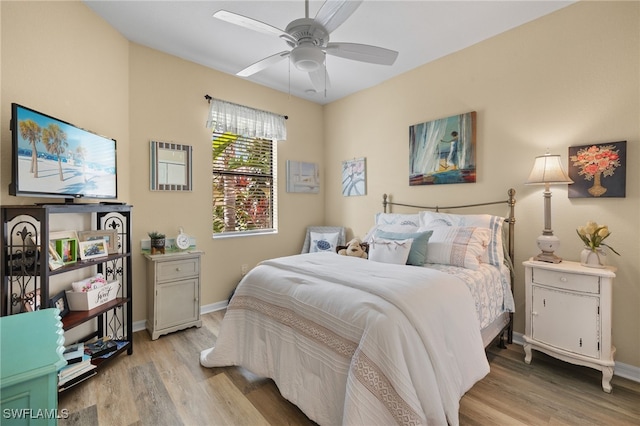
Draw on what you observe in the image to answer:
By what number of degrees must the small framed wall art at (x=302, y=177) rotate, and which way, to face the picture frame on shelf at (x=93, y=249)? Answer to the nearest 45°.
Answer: approximately 90° to its right

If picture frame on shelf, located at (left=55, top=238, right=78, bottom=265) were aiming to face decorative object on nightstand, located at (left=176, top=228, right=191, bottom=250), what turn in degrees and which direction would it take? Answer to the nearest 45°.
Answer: approximately 90° to its left

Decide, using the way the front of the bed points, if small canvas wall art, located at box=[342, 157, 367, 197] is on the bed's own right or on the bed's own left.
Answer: on the bed's own right

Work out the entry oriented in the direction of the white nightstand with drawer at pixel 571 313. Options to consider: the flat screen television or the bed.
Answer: the flat screen television

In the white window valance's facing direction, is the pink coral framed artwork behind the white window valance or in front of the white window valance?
in front

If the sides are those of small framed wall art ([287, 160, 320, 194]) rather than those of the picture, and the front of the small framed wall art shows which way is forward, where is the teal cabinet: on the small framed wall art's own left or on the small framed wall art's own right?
on the small framed wall art's own right

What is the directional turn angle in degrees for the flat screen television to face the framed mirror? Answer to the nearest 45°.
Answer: approximately 90° to its left

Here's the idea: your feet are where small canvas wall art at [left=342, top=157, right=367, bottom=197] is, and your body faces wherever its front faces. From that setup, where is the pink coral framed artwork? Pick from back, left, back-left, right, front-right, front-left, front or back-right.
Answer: left

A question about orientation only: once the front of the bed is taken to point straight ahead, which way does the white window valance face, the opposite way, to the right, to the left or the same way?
to the left

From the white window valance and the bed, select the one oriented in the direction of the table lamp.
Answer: the white window valance

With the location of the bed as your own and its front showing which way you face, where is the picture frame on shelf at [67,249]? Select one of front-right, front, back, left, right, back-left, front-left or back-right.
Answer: front-right

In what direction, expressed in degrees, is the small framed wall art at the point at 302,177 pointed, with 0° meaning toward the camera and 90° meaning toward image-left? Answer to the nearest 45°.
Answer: approximately 315°
